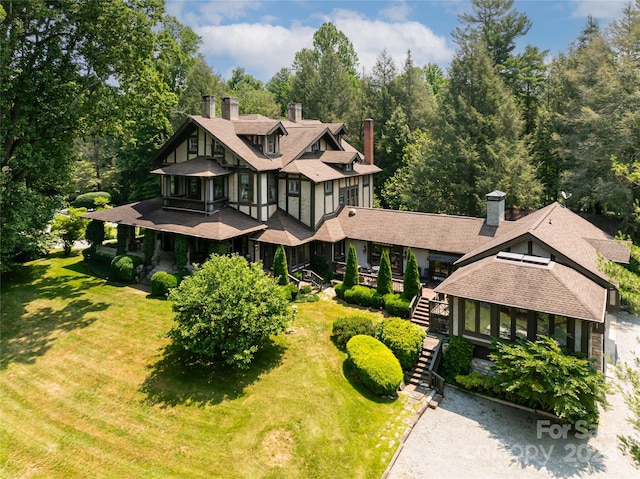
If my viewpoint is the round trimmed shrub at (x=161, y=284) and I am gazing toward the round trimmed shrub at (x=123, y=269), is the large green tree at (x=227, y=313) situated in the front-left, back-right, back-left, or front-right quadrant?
back-left

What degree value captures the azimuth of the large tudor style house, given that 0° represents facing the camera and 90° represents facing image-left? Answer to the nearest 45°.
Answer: approximately 45°

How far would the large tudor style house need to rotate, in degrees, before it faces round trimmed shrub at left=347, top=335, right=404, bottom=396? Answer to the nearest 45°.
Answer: approximately 45° to its left

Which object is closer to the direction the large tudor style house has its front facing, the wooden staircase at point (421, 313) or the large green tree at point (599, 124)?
the wooden staircase

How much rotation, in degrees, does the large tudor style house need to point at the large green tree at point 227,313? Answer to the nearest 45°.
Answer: approximately 45° to its left

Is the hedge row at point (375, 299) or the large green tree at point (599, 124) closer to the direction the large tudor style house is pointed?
the hedge row

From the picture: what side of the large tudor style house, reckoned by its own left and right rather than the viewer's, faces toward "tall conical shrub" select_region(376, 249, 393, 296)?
left

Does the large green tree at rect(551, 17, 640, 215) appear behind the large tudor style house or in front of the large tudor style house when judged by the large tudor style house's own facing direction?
behind

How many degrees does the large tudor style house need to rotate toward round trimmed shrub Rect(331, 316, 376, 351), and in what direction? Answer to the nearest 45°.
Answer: approximately 45° to its left
